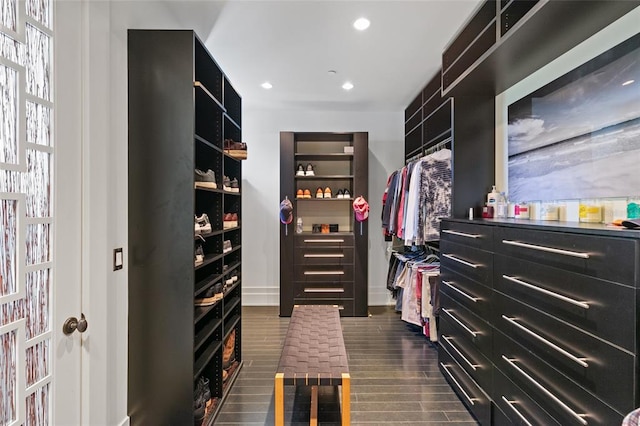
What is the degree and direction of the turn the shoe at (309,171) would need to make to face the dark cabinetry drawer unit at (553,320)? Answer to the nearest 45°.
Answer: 0° — it already faces it

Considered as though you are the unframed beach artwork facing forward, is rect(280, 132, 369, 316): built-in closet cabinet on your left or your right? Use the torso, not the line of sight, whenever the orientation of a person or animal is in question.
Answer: on your right

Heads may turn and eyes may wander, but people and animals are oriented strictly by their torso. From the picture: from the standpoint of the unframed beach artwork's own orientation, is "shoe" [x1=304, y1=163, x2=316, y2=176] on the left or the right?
on its right

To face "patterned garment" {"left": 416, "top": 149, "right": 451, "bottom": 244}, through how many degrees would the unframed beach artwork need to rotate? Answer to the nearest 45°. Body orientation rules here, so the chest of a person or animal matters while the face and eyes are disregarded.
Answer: approximately 90° to its right

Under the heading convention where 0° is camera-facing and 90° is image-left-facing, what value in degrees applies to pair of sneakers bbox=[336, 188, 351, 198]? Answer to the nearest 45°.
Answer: approximately 0°

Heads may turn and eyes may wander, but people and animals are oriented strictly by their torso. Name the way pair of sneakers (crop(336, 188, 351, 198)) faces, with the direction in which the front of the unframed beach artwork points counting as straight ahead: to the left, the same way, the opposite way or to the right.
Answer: to the left

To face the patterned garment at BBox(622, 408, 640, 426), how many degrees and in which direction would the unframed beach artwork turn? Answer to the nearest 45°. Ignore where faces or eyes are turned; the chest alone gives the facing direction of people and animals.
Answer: approximately 45° to its left

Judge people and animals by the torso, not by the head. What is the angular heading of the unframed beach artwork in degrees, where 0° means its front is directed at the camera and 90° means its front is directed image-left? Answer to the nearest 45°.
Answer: approximately 45°

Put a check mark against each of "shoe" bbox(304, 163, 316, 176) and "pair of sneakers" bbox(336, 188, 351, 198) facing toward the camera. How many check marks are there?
2

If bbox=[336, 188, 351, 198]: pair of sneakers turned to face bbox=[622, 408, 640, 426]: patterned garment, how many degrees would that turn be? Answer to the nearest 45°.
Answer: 0° — it already faces it

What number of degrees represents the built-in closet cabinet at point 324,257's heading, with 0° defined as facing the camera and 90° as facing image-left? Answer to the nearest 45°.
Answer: approximately 0°

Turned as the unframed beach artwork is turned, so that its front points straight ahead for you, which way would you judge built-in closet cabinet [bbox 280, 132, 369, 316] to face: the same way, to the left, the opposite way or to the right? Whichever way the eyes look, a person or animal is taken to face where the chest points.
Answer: to the left
